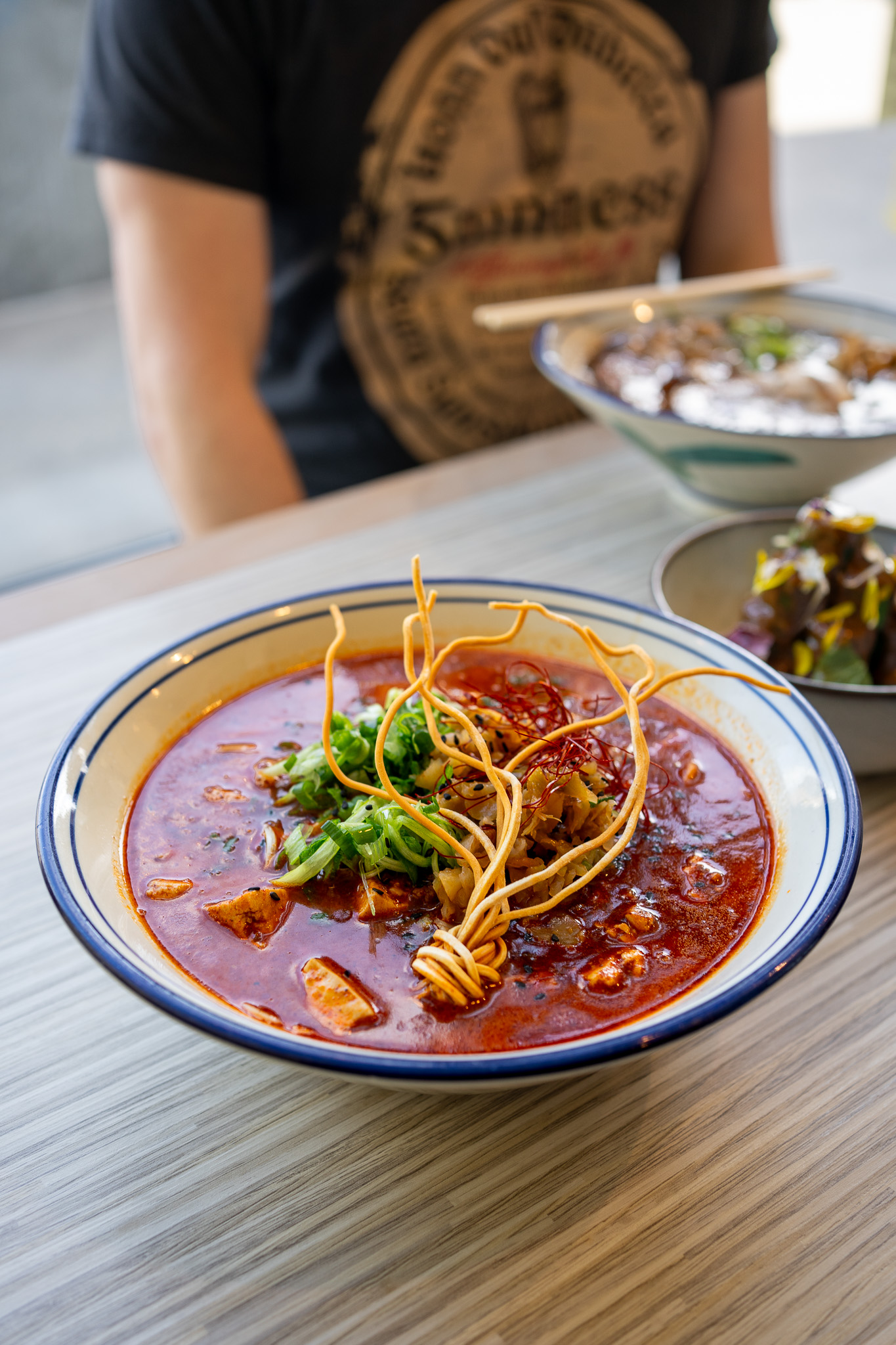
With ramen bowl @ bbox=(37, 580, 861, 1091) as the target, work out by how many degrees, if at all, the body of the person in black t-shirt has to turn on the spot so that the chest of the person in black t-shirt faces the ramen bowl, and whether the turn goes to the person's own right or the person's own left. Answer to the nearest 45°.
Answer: approximately 45° to the person's own right

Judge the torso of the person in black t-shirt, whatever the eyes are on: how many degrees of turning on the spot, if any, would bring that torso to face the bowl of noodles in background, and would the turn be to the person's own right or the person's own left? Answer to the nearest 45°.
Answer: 0° — they already face it

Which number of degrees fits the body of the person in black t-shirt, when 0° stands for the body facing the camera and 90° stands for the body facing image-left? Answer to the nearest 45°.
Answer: approximately 315°
